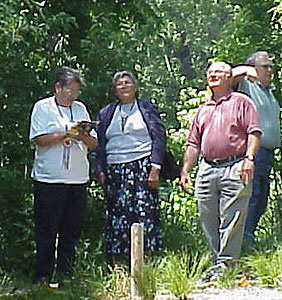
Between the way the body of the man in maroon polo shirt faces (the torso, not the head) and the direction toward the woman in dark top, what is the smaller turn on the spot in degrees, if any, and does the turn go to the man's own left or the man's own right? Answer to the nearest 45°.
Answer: approximately 45° to the man's own right

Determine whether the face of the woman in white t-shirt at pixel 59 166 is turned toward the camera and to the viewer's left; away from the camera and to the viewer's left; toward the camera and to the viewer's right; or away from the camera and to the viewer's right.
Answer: toward the camera and to the viewer's right

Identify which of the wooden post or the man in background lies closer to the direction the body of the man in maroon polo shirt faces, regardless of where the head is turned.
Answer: the wooden post

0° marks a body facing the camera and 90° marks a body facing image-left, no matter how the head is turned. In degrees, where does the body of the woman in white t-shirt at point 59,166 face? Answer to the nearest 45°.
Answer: approximately 315°

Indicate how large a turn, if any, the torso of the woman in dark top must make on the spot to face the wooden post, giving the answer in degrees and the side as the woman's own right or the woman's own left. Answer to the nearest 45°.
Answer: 0° — they already face it

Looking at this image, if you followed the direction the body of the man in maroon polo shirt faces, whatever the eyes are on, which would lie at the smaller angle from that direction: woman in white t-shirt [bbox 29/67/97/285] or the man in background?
the woman in white t-shirt

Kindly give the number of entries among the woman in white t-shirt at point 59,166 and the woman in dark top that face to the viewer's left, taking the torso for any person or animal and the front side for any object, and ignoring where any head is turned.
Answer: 0

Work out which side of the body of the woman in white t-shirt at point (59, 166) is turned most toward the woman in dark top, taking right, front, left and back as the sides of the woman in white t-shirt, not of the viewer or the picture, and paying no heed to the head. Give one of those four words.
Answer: left

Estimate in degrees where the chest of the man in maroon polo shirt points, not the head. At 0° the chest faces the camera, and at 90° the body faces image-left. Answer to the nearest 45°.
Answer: approximately 45°
